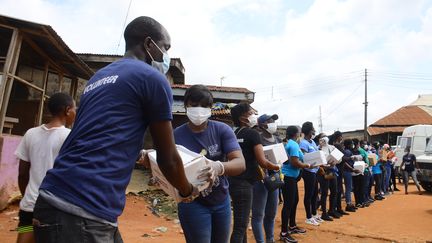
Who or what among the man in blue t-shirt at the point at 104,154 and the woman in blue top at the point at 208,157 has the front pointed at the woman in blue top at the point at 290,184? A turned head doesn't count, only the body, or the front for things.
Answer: the man in blue t-shirt

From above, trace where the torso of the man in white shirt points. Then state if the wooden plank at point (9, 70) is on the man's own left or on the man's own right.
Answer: on the man's own left

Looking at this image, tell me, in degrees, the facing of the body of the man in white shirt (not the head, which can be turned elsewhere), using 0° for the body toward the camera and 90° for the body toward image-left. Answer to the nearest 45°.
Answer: approximately 225°

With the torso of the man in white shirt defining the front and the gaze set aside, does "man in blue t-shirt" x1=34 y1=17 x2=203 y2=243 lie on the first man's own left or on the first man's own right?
on the first man's own right

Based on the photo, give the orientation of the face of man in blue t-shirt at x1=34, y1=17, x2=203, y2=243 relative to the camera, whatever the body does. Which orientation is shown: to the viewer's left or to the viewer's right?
to the viewer's right

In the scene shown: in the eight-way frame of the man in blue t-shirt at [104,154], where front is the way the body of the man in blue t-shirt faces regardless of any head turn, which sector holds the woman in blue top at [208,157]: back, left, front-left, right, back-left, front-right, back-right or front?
front

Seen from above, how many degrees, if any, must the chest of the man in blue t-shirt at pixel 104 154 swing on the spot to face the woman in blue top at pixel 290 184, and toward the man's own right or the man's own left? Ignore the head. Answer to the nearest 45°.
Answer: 0° — they already face them

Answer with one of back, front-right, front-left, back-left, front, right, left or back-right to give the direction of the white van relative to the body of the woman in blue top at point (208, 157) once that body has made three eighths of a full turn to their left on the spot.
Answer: front

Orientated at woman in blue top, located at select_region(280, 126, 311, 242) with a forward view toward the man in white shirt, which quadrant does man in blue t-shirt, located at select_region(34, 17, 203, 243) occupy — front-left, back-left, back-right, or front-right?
front-left

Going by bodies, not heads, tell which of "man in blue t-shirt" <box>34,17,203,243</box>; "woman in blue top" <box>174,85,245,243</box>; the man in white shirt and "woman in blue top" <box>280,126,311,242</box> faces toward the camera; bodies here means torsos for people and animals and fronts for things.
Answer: "woman in blue top" <box>174,85,245,243</box>

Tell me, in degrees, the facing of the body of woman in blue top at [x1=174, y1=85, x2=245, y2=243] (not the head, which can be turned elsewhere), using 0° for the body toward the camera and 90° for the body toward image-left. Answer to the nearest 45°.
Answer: approximately 0°
